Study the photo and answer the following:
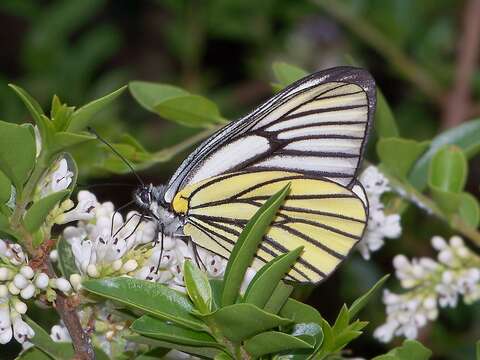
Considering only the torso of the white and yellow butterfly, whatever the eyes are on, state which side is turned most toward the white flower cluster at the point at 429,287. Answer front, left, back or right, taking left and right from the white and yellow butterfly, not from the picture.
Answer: back

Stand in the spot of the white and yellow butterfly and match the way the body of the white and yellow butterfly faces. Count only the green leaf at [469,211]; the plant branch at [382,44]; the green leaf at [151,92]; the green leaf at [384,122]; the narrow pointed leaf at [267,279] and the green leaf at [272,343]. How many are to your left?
2

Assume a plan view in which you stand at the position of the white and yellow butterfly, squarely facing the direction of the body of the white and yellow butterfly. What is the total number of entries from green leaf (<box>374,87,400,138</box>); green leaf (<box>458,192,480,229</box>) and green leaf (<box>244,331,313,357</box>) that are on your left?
1

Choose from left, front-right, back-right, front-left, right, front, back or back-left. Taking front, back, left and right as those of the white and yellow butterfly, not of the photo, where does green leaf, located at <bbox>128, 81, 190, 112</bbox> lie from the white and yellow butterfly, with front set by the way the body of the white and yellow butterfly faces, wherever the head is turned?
front-right

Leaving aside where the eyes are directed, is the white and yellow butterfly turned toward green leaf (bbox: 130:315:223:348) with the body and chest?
no

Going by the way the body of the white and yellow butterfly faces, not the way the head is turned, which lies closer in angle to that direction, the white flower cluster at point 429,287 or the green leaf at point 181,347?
the green leaf

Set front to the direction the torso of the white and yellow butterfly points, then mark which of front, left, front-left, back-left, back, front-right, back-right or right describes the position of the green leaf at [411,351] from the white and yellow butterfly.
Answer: back-left

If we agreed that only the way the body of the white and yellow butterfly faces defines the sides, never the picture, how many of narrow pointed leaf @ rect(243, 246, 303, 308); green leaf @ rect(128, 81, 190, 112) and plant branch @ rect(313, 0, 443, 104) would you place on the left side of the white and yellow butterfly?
1

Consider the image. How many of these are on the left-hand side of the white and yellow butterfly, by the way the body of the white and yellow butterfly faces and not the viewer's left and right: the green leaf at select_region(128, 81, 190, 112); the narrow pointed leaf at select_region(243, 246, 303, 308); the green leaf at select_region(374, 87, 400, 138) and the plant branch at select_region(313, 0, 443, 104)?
1

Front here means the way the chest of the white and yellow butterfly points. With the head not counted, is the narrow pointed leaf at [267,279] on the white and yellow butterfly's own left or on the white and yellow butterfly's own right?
on the white and yellow butterfly's own left

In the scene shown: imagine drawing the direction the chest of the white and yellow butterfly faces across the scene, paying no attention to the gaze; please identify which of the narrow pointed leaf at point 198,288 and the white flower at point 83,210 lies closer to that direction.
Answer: the white flower

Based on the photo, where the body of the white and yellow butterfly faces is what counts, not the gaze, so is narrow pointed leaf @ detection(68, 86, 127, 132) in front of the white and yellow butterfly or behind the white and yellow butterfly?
in front

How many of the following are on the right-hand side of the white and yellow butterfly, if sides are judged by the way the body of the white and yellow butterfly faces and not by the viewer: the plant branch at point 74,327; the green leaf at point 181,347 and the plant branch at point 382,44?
1

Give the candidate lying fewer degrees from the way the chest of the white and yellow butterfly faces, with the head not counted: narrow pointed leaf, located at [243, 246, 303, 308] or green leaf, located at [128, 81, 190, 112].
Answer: the green leaf

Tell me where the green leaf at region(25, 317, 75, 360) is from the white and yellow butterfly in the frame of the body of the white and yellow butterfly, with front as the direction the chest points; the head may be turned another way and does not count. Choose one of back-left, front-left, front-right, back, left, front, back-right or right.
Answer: front-left

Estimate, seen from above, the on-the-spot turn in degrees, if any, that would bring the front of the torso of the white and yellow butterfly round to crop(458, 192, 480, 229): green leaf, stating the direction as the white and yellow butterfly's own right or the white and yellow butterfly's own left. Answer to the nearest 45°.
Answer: approximately 135° to the white and yellow butterfly's own right

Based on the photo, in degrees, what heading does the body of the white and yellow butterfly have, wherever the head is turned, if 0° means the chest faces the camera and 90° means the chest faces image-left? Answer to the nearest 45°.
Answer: approximately 90°
